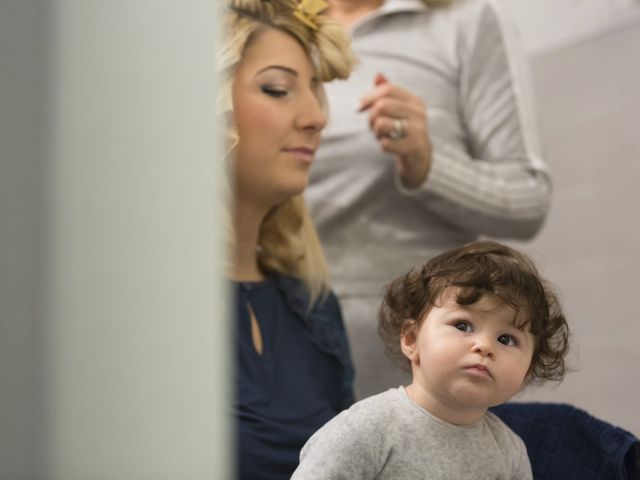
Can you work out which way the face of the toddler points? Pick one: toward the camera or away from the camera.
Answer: toward the camera

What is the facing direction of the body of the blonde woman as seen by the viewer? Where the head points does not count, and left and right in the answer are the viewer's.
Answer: facing the viewer and to the right of the viewer

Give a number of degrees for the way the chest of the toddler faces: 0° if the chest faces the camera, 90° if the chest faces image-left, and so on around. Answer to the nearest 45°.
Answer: approximately 315°
